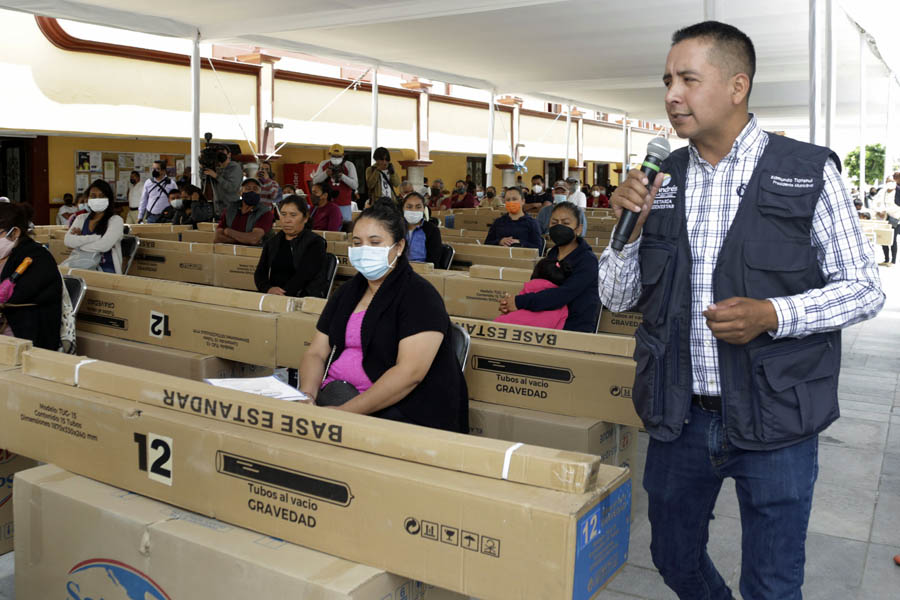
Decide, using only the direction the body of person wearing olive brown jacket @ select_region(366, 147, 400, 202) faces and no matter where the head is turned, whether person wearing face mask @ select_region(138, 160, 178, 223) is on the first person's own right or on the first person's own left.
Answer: on the first person's own right

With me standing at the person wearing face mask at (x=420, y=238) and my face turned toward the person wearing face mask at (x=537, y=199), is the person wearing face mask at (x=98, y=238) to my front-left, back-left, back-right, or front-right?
back-left

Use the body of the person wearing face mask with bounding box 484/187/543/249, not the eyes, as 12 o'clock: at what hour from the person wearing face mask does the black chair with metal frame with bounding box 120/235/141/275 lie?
The black chair with metal frame is roughly at 2 o'clock from the person wearing face mask.

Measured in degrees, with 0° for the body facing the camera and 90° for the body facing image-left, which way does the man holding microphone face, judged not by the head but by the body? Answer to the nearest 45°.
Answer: approximately 45°

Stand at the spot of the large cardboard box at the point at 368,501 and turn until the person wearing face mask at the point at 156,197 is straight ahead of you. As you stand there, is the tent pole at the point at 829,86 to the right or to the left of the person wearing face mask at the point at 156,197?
right
